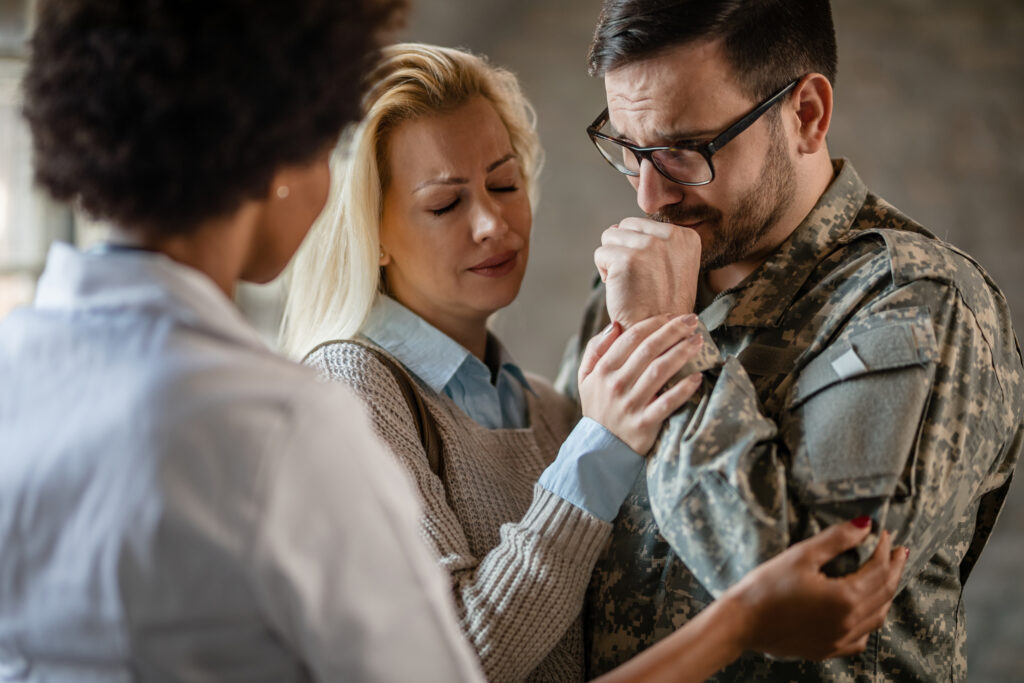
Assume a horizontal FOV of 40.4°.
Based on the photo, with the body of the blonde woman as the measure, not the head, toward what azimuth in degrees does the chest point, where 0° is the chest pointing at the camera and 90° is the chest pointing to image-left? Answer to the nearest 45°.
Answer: approximately 315°

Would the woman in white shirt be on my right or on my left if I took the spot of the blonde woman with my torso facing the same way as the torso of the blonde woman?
on my right

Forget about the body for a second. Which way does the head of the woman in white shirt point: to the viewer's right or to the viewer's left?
to the viewer's right

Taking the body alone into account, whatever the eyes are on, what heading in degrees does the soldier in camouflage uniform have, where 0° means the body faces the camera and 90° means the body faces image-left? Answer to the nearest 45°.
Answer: approximately 45°

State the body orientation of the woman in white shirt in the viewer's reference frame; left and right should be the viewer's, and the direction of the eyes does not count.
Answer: facing away from the viewer and to the right of the viewer
